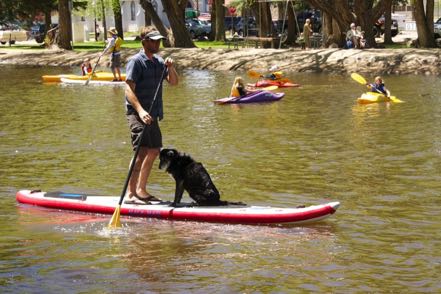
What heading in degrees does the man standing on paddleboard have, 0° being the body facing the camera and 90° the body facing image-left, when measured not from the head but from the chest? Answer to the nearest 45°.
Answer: approximately 315°

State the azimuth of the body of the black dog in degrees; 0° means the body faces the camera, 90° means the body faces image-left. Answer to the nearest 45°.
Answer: approximately 90°

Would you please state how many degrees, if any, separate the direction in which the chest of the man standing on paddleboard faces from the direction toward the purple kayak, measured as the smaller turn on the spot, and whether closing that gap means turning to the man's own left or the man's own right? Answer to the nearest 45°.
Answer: approximately 135° to the man's own left

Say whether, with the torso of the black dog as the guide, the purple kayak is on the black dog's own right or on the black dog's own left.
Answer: on the black dog's own right

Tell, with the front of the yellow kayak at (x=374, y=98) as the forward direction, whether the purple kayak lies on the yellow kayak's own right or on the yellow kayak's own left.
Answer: on the yellow kayak's own right

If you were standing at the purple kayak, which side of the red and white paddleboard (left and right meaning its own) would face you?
left

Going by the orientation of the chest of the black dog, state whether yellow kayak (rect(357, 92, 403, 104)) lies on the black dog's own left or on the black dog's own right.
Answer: on the black dog's own right

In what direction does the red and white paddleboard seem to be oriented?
to the viewer's right

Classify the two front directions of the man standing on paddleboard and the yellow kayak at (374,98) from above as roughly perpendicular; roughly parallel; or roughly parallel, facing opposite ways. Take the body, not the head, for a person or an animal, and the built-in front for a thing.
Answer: roughly perpendicular
